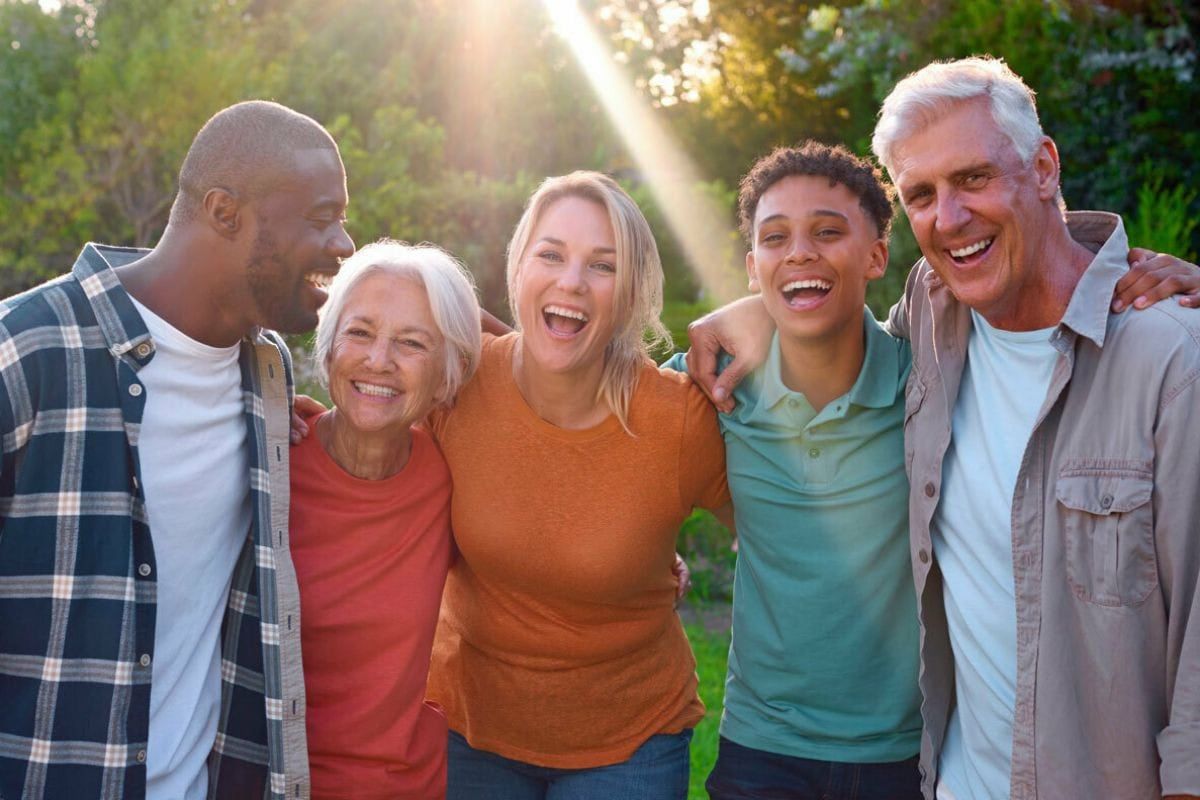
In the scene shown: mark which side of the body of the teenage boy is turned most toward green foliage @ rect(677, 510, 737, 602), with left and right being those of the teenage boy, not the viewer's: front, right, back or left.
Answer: back

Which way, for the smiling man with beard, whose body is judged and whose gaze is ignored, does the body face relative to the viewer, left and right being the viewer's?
facing the viewer and to the right of the viewer

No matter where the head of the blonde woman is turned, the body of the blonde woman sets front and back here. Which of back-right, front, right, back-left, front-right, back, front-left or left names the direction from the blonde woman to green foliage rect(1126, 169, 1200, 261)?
back-left

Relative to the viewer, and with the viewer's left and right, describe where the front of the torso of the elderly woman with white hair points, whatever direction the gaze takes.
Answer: facing the viewer

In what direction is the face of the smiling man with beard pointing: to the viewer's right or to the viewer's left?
to the viewer's right

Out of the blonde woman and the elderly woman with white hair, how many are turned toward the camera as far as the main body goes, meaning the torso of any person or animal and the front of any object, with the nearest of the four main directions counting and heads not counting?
2

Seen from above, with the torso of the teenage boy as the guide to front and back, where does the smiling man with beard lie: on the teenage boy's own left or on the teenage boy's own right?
on the teenage boy's own right

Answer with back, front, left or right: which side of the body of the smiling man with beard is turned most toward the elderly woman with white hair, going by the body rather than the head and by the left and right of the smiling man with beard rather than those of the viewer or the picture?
left

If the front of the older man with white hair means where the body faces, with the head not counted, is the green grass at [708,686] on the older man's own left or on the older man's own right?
on the older man's own right

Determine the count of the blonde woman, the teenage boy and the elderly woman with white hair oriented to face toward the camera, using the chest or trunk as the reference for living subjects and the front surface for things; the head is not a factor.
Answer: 3

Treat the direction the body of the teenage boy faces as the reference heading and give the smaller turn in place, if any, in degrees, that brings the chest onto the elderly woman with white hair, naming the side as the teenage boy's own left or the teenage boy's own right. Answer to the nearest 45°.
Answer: approximately 90° to the teenage boy's own right

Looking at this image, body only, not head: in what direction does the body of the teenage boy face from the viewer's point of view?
toward the camera
